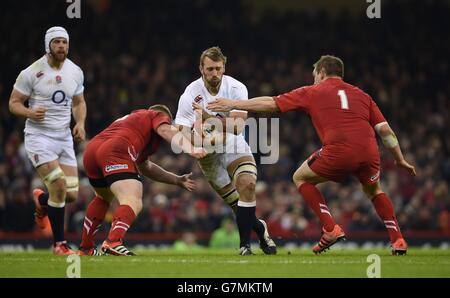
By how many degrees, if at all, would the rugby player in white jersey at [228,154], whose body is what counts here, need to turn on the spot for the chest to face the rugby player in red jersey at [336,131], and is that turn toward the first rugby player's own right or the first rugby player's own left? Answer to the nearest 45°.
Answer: approximately 45° to the first rugby player's own left

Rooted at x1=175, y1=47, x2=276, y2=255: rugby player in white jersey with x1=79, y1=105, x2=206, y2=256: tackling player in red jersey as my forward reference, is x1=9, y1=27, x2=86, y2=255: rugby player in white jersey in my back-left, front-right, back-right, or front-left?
front-right

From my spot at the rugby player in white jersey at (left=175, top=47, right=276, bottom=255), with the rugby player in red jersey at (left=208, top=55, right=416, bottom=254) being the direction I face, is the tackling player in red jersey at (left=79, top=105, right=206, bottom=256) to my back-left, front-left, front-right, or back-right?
back-right

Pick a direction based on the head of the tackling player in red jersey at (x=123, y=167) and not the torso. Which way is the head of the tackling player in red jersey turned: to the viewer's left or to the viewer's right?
to the viewer's right

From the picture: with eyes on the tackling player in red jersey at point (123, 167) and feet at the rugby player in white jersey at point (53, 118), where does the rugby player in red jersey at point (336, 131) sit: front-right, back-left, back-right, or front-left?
front-left

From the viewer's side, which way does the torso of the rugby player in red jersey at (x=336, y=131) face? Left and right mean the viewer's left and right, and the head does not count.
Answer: facing away from the viewer and to the left of the viewer

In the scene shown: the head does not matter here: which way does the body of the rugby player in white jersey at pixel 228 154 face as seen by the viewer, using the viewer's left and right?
facing the viewer

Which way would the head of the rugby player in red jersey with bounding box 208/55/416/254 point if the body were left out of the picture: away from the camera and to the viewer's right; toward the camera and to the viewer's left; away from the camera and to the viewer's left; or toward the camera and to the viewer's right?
away from the camera and to the viewer's left

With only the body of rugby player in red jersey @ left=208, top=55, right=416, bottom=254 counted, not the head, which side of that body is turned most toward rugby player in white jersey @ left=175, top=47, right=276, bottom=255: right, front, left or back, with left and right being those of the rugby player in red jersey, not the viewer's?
front

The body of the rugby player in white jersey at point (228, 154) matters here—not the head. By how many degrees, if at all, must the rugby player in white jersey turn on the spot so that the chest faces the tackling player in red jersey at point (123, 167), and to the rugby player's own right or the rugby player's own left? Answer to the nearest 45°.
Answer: approximately 45° to the rugby player's own right

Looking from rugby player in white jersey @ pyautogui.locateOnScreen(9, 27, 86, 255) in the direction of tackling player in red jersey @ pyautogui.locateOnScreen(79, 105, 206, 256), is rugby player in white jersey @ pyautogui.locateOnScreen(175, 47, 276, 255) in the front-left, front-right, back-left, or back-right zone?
front-left

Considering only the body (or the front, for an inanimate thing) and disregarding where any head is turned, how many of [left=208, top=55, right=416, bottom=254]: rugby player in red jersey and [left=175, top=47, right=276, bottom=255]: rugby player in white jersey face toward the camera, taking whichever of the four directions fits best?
1

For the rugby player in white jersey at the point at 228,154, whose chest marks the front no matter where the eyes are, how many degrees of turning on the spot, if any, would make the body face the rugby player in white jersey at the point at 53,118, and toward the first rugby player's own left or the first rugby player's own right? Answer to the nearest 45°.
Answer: approximately 90° to the first rugby player's own right
